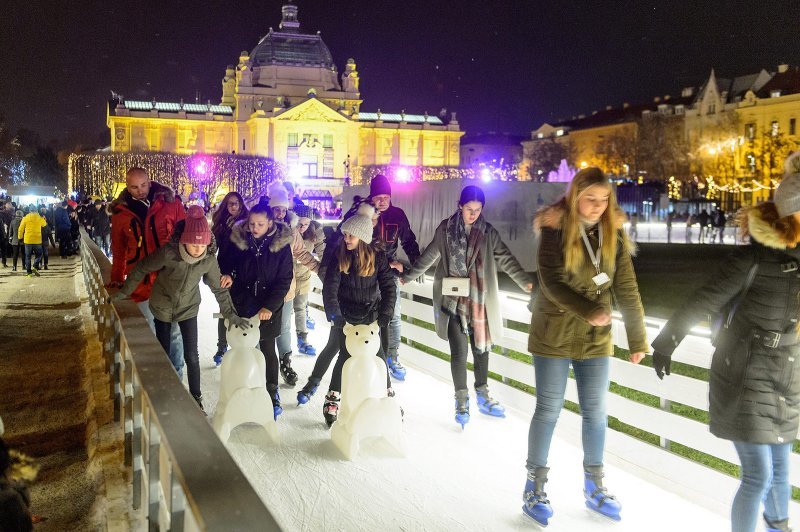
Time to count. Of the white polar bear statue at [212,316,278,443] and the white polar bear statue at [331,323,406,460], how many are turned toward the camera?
2

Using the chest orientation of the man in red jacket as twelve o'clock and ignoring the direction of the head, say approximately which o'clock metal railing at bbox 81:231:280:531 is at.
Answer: The metal railing is roughly at 12 o'clock from the man in red jacket.

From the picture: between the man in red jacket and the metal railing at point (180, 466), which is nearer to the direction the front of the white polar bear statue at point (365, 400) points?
the metal railing

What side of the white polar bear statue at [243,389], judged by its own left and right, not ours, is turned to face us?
front

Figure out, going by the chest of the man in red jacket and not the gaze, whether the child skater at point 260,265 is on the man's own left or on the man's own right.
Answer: on the man's own left

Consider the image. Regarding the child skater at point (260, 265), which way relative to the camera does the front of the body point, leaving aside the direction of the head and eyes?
toward the camera

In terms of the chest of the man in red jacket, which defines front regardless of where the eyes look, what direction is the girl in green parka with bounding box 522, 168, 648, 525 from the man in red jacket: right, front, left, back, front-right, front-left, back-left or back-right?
front-left

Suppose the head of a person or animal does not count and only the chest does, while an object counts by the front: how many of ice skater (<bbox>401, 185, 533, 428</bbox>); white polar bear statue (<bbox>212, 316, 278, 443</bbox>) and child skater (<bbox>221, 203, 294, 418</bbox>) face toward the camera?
3

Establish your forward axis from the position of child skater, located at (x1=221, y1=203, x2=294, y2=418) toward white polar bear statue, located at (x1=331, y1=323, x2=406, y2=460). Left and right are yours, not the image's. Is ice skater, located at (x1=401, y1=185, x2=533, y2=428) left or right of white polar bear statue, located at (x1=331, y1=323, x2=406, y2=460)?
left
